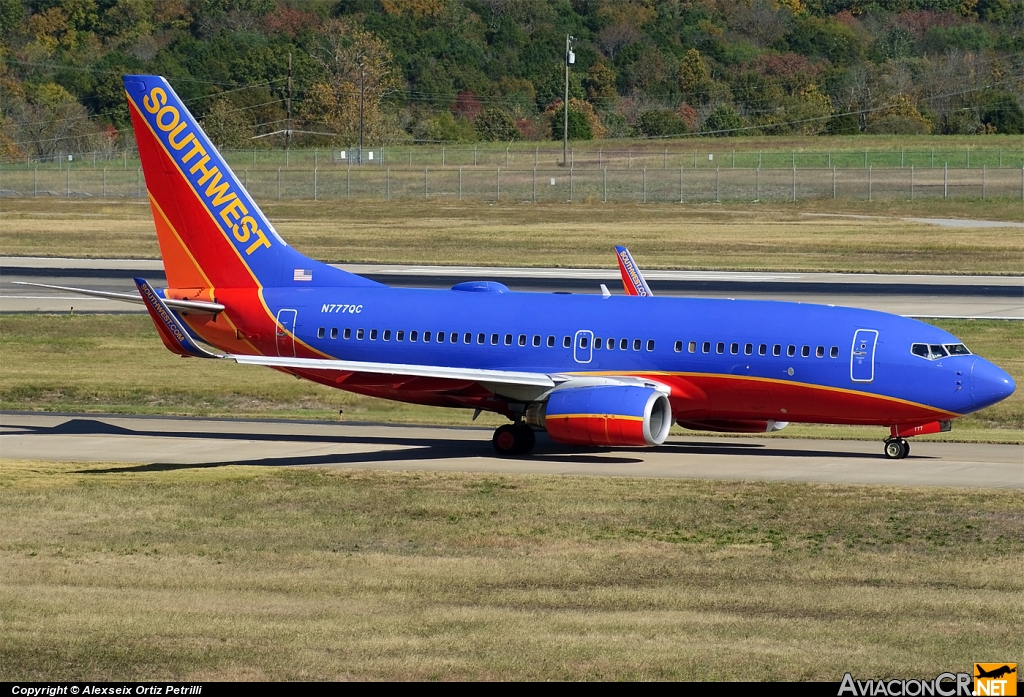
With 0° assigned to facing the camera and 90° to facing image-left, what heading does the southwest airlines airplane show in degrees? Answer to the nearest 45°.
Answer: approximately 315°
